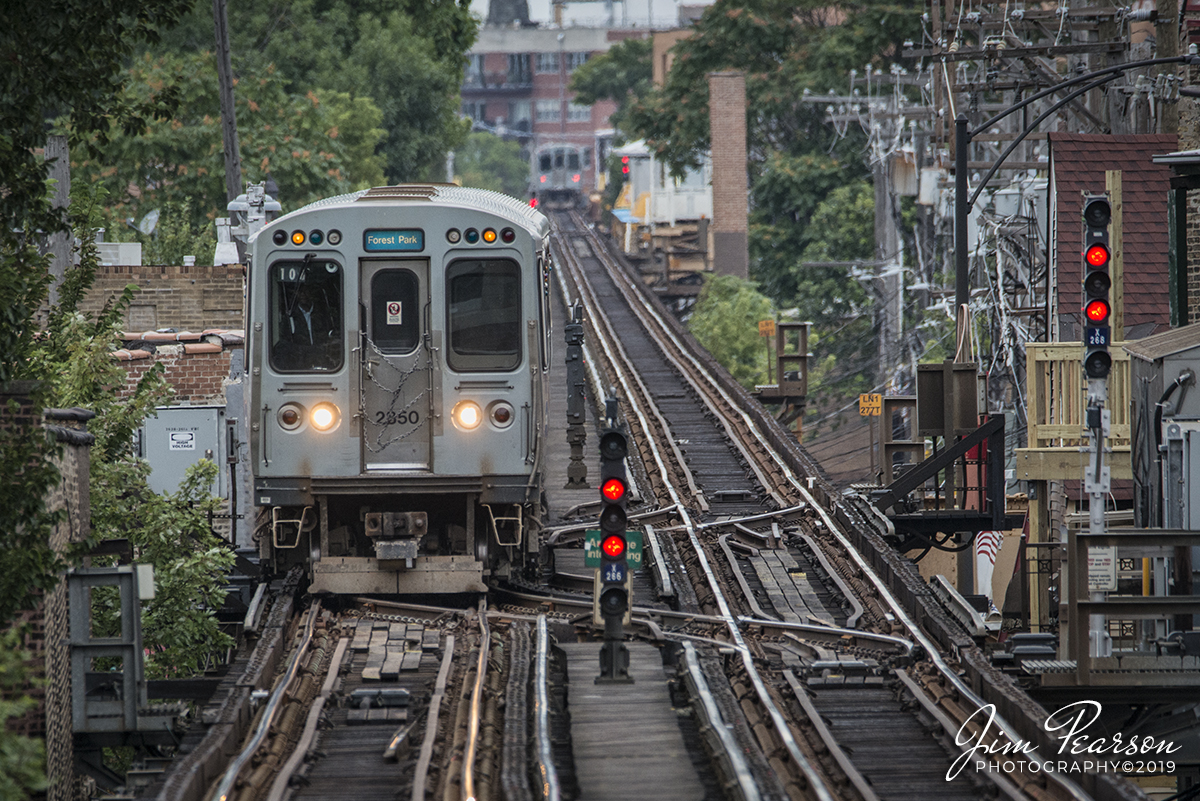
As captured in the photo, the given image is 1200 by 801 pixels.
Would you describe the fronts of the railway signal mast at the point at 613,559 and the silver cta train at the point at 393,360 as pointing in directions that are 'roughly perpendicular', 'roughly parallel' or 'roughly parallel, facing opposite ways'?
roughly parallel

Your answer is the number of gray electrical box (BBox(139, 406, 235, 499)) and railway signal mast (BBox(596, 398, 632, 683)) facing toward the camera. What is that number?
2

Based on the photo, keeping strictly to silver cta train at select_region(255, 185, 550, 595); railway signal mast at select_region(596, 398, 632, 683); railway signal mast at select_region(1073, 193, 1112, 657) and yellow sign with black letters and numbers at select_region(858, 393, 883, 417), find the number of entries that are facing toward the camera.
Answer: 4

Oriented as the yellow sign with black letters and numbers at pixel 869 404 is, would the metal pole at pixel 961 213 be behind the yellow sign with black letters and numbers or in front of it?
in front

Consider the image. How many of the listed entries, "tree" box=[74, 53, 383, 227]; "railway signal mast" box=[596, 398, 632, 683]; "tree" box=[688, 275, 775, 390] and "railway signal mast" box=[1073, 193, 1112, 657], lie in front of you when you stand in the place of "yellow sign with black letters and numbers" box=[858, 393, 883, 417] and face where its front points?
2

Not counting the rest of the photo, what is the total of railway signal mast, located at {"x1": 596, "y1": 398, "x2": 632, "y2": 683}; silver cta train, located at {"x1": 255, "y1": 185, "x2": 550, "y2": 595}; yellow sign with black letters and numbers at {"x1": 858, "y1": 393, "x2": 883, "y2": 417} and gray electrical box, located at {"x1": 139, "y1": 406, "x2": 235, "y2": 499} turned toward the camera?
4

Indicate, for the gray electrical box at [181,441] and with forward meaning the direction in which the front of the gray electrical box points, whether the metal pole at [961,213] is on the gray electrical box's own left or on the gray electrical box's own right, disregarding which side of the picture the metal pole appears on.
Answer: on the gray electrical box's own left

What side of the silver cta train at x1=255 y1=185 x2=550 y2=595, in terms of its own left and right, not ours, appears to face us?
front

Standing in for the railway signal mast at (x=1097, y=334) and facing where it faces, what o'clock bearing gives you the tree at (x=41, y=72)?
The tree is roughly at 2 o'clock from the railway signal mast.

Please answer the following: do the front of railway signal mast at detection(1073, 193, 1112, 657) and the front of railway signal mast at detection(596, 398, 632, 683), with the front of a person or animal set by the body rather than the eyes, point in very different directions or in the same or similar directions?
same or similar directions

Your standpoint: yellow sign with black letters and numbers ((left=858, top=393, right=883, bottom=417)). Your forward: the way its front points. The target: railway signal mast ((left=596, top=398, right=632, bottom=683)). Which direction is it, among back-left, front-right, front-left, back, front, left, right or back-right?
front

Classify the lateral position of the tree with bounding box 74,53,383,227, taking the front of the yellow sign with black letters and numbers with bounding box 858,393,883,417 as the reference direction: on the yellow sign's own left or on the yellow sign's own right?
on the yellow sign's own right

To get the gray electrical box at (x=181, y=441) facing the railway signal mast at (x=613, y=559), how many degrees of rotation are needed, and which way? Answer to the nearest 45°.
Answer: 0° — it already faces it

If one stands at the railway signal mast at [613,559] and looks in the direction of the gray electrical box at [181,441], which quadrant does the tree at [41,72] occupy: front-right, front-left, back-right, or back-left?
front-left

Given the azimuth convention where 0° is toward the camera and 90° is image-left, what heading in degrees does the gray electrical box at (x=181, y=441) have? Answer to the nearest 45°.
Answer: approximately 0°

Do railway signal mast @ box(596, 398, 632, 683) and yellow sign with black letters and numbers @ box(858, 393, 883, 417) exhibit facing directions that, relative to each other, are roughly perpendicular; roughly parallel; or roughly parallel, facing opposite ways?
roughly parallel

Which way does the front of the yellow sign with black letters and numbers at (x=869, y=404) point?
toward the camera

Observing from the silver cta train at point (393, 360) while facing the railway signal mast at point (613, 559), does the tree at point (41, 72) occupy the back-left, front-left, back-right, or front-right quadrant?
front-right

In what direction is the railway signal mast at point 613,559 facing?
toward the camera

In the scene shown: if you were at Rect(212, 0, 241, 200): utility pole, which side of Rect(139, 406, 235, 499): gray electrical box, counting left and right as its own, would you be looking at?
back
